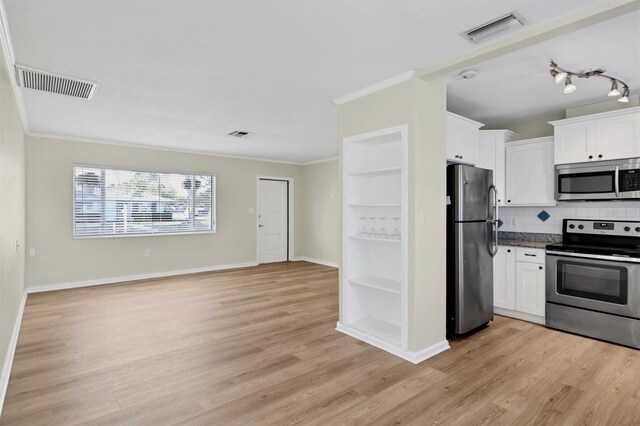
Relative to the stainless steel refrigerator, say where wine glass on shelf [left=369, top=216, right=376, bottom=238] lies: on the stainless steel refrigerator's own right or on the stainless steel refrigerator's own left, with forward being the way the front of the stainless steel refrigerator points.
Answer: on the stainless steel refrigerator's own right

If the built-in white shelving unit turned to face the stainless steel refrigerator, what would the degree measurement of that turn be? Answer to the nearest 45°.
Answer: approximately 135° to its left

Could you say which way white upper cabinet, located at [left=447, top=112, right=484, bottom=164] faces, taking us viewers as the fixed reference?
facing the viewer and to the right of the viewer

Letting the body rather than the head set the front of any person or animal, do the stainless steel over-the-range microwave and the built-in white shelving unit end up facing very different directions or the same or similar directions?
same or similar directions

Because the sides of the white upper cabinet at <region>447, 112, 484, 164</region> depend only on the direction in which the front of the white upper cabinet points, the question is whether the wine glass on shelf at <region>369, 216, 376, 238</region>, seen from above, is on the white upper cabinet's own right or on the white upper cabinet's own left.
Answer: on the white upper cabinet's own right

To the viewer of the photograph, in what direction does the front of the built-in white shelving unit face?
facing the viewer and to the left of the viewer

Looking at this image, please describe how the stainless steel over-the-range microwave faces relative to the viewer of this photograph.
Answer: facing the viewer

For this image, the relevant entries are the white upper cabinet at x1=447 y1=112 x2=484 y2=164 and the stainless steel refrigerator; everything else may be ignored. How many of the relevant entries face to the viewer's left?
0

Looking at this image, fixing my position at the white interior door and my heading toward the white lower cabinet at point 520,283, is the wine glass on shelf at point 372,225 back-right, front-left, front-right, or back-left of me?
front-right

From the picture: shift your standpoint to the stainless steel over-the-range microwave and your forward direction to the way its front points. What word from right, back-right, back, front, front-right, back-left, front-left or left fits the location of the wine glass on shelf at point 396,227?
front-right

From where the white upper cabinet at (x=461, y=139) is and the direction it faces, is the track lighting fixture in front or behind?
in front

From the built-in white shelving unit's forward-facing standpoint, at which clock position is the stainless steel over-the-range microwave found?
The stainless steel over-the-range microwave is roughly at 7 o'clock from the built-in white shelving unit.

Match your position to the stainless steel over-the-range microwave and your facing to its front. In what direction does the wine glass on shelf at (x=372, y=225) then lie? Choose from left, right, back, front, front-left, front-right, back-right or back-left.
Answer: front-right
